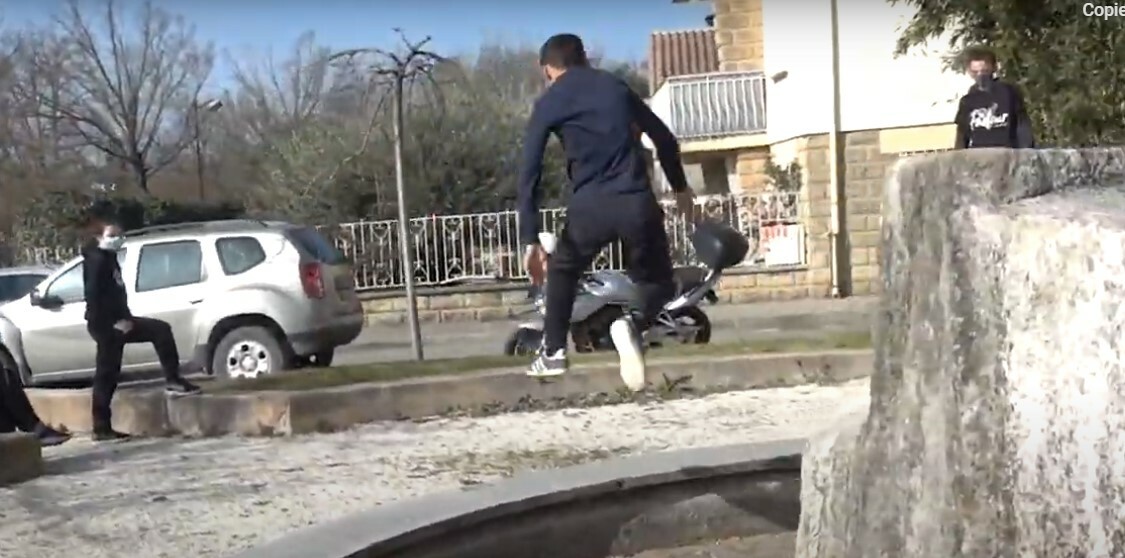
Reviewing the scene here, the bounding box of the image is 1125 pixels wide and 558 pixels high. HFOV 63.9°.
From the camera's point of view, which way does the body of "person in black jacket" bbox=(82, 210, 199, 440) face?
to the viewer's right

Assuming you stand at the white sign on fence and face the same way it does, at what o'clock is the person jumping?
The person jumping is roughly at 12 o'clock from the white sign on fence.

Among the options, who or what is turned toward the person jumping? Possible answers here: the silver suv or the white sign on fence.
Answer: the white sign on fence

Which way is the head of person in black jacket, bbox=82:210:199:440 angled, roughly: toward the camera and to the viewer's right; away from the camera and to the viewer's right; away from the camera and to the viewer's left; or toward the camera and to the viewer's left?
toward the camera and to the viewer's right

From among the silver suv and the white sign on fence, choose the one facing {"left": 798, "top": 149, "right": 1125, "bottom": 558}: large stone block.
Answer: the white sign on fence

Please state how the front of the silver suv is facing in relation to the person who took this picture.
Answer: facing to the left of the viewer

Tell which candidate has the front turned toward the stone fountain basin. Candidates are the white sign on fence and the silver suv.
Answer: the white sign on fence
